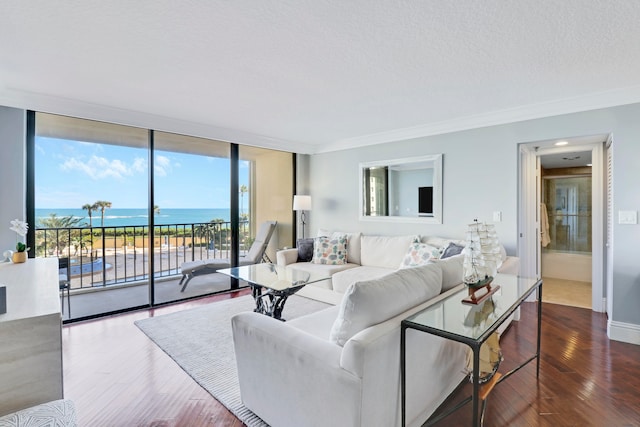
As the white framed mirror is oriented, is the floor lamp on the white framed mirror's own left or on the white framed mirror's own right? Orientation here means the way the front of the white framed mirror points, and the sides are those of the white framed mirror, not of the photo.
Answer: on the white framed mirror's own right

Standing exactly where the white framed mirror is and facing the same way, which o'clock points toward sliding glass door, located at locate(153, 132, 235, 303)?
The sliding glass door is roughly at 1 o'clock from the white framed mirror.

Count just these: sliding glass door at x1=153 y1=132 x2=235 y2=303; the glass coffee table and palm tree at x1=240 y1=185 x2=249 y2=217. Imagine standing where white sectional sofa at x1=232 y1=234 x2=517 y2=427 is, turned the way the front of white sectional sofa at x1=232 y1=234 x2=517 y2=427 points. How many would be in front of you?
3

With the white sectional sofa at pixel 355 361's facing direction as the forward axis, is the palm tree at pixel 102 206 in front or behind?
in front

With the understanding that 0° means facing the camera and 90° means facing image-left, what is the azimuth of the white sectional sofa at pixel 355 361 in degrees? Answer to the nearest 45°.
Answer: approximately 135°

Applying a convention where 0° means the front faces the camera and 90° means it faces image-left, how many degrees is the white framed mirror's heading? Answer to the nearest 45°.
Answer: approximately 45°

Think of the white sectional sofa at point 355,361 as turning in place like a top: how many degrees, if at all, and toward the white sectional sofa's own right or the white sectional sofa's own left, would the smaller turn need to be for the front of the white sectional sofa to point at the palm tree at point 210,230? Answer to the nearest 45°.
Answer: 0° — it already faces it

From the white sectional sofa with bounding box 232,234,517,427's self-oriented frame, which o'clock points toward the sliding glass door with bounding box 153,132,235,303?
The sliding glass door is roughly at 12 o'clock from the white sectional sofa.

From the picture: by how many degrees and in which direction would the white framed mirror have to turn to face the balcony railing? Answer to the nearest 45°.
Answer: approximately 45° to its right

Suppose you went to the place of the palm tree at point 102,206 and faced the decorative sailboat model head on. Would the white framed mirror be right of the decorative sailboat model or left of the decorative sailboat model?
left

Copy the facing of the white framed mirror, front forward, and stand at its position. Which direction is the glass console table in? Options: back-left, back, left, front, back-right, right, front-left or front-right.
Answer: front-left
